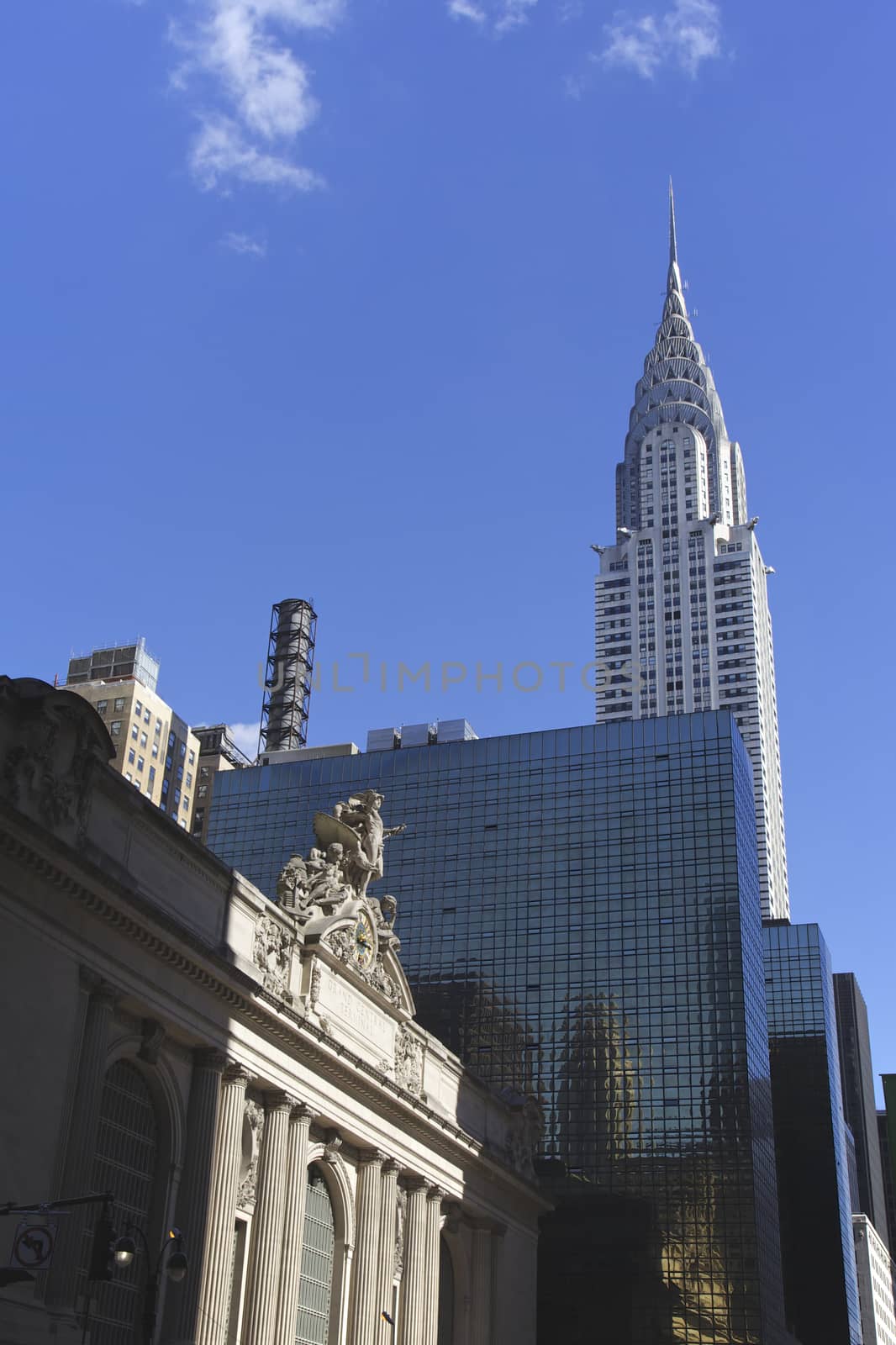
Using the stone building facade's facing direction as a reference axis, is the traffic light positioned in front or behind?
in front
